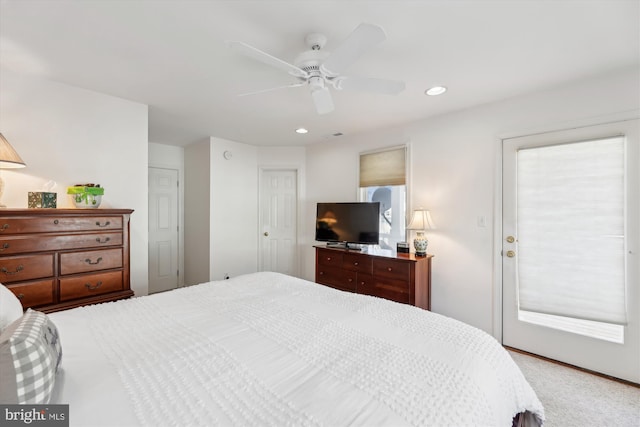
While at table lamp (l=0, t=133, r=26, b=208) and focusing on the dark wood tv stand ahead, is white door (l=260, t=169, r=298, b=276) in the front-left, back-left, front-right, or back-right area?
front-left

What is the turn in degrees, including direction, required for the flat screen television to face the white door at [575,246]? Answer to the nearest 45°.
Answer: approximately 90° to its left

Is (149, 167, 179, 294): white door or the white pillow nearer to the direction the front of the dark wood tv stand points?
the white pillow

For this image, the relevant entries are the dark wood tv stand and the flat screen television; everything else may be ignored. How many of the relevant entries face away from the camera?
0

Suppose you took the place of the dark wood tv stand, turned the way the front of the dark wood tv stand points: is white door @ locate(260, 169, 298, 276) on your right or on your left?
on your right

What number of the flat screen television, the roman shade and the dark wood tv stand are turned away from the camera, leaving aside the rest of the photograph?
0

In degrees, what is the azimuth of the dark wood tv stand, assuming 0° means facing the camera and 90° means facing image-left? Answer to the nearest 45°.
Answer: approximately 45°

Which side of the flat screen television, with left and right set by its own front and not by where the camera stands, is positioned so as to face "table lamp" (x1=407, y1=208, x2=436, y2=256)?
left

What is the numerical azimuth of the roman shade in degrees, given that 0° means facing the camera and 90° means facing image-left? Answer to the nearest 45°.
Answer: approximately 45°

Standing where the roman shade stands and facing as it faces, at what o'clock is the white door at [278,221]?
The white door is roughly at 2 o'clock from the roman shade.

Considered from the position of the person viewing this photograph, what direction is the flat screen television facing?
facing the viewer and to the left of the viewer

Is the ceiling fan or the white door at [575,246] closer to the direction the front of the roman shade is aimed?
the ceiling fan
